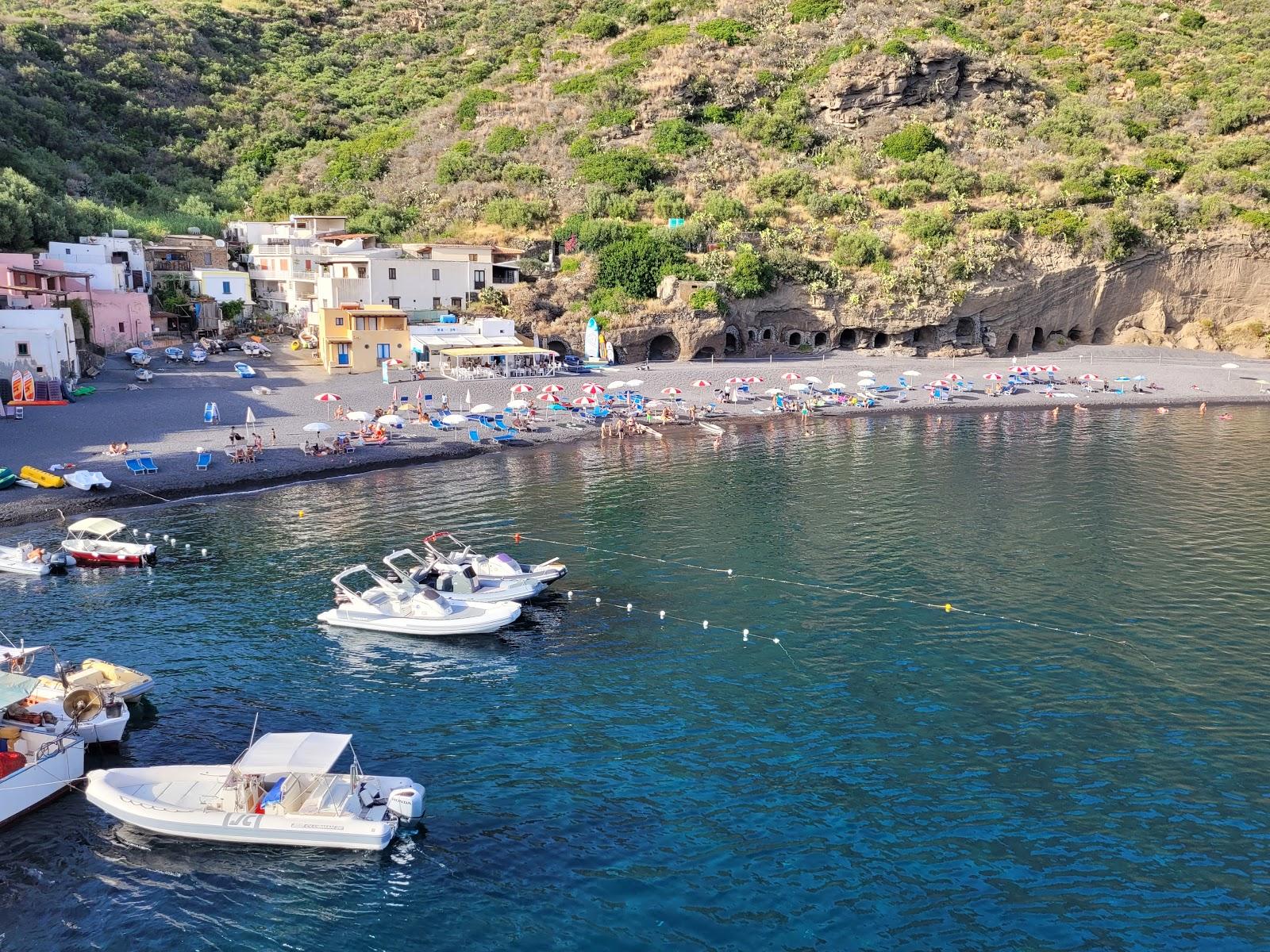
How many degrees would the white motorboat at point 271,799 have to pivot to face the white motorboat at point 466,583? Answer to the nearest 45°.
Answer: approximately 135° to its right

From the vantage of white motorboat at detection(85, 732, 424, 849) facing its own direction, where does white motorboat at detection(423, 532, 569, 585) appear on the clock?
white motorboat at detection(423, 532, 569, 585) is roughly at 4 o'clock from white motorboat at detection(85, 732, 424, 849).

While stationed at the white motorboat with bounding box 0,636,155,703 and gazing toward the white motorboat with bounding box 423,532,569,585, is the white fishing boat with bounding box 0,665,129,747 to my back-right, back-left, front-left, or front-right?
back-right

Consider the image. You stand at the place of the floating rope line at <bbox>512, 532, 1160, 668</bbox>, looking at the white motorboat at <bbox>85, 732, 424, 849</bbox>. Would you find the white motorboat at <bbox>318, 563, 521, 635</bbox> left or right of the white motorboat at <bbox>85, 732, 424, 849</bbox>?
right

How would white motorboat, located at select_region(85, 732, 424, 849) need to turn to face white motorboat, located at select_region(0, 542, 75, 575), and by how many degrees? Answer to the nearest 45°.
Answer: approximately 90° to its right

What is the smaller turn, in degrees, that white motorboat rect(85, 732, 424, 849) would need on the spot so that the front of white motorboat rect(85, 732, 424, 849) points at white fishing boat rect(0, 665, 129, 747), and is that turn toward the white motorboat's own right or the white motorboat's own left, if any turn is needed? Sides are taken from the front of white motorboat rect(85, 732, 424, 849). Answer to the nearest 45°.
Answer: approximately 45° to the white motorboat's own right

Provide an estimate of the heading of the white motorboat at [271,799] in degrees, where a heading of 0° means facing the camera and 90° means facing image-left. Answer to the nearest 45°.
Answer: approximately 90°

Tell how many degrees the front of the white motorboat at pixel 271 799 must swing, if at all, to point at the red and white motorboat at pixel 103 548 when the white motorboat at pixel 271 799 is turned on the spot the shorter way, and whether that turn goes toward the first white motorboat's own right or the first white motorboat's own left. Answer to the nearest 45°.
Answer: approximately 90° to the first white motorboat's own right

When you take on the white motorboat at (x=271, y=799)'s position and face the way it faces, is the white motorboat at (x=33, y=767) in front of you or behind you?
in front

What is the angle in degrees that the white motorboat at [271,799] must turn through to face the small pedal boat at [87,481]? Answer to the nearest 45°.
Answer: approximately 90° to its right
